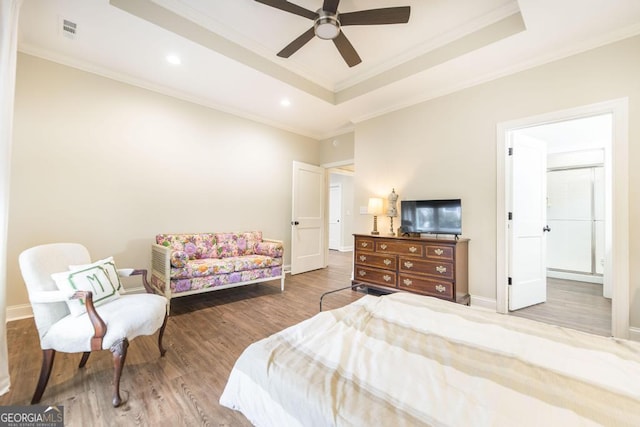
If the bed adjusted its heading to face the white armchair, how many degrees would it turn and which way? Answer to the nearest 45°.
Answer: approximately 45° to its left

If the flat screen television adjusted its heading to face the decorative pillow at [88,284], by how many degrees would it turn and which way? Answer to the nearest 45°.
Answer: approximately 45° to its right

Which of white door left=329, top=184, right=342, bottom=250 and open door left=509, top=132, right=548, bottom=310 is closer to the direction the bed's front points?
the white door

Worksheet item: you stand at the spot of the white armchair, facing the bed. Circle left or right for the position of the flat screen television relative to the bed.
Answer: left

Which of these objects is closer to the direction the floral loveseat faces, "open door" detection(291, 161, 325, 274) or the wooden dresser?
the wooden dresser

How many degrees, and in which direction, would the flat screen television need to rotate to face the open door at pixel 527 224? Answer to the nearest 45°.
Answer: approximately 90° to its left

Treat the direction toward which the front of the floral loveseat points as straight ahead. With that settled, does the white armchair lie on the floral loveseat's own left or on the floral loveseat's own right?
on the floral loveseat's own right

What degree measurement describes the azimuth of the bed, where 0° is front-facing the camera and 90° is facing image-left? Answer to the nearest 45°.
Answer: approximately 135°

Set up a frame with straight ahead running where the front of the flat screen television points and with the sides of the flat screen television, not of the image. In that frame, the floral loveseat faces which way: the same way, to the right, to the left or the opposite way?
to the left

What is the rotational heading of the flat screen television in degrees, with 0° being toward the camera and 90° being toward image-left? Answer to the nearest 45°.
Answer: approximately 0°

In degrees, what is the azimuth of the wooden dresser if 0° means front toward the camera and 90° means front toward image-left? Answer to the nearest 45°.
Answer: approximately 45°

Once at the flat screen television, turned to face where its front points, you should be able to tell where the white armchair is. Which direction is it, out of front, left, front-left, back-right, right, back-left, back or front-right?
front-right

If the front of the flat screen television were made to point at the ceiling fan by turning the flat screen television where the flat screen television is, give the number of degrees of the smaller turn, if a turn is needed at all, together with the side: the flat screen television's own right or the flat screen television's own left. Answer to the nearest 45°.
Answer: approximately 45° to the flat screen television's own right

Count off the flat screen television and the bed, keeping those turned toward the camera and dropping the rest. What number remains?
1
